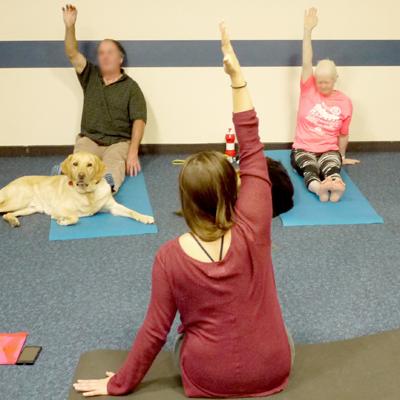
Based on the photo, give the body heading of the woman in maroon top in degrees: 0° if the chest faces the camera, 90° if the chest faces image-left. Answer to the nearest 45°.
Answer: approximately 180°

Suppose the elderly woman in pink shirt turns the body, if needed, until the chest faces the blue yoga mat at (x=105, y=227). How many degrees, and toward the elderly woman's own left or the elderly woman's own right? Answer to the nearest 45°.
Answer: approximately 45° to the elderly woman's own right

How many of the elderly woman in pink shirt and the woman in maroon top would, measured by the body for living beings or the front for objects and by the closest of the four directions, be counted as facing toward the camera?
1

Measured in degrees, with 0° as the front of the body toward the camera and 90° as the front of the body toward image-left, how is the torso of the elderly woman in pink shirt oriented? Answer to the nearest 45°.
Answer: approximately 0°

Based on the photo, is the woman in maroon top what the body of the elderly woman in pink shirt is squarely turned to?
yes

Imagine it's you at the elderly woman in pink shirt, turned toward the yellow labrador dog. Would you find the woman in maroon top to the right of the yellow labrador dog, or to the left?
left

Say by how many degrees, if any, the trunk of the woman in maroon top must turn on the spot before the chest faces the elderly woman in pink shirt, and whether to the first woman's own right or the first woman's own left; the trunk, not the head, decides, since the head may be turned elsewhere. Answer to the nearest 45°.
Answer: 0° — they already face them

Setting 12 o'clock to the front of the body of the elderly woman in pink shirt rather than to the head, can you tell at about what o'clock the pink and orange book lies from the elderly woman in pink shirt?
The pink and orange book is roughly at 1 o'clock from the elderly woman in pink shirt.

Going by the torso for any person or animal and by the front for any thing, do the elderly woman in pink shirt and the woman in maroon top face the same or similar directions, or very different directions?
very different directions

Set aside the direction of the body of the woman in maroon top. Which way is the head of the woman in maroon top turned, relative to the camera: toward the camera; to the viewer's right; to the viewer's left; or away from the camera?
away from the camera
